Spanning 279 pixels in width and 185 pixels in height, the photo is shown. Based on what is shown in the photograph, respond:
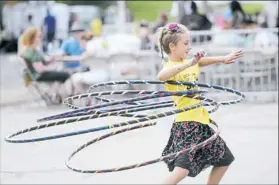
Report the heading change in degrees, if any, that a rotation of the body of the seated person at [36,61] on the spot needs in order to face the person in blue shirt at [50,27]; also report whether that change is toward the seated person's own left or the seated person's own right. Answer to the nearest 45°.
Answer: approximately 90° to the seated person's own left

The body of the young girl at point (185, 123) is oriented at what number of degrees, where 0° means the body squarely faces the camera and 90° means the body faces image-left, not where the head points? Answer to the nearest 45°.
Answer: approximately 315°

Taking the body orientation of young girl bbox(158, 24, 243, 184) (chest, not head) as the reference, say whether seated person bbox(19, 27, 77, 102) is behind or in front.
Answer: behind

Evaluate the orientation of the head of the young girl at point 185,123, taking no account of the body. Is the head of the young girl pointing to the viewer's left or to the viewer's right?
to the viewer's right

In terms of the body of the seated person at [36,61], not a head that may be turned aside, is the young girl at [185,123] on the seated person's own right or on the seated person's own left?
on the seated person's own right

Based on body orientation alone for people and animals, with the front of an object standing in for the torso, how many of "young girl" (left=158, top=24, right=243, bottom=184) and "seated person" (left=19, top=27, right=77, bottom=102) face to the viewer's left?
0

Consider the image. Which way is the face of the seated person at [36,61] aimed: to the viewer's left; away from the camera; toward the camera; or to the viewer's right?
to the viewer's right

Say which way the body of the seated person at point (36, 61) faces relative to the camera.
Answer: to the viewer's right
